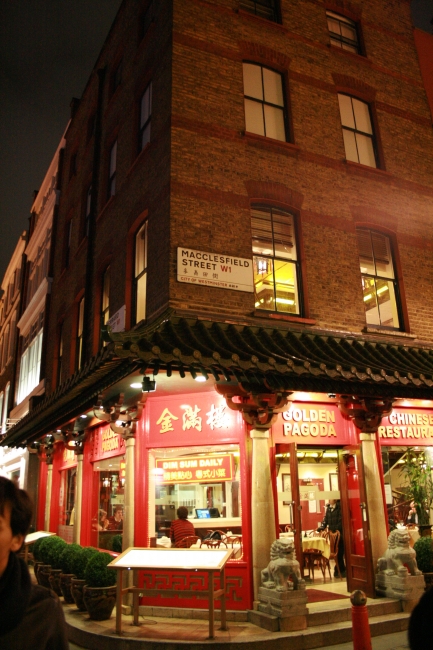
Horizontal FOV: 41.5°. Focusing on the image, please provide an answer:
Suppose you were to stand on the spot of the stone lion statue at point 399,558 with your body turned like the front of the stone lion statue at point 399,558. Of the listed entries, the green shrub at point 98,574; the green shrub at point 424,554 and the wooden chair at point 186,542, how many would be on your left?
1

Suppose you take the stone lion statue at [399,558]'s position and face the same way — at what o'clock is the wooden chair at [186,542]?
The wooden chair is roughly at 4 o'clock from the stone lion statue.

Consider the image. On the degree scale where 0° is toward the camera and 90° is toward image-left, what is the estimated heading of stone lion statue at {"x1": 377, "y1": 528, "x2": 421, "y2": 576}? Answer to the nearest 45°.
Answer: approximately 315°

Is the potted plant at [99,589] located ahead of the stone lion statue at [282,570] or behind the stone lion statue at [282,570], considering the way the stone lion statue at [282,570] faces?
behind

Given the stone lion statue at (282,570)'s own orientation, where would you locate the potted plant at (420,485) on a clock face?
The potted plant is roughly at 9 o'clock from the stone lion statue.

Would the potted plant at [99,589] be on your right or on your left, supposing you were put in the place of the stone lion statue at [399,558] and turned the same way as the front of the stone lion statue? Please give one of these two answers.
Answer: on your right

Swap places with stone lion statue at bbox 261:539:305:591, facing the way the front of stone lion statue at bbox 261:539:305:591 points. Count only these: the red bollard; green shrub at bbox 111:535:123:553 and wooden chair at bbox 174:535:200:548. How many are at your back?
2

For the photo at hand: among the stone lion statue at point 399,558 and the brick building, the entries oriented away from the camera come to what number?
0

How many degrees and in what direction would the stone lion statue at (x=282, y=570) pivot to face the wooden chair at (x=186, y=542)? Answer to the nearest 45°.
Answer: approximately 180°

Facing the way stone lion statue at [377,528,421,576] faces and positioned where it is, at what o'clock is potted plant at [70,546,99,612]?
The potted plant is roughly at 4 o'clock from the stone lion statue.

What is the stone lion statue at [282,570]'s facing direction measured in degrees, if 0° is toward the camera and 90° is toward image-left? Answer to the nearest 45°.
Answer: approximately 315°
